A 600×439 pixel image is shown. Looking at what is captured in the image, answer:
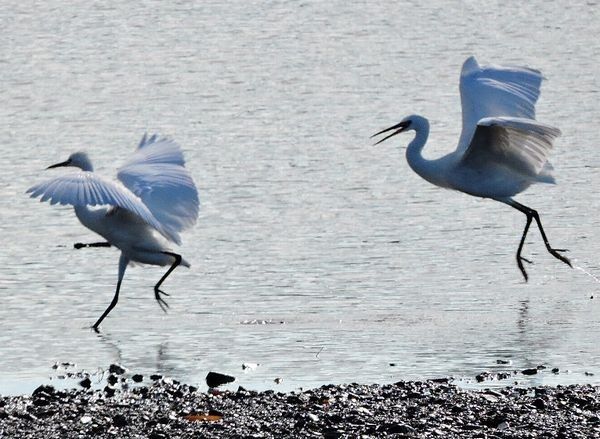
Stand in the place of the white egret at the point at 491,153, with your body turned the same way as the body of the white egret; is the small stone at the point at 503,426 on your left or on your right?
on your left

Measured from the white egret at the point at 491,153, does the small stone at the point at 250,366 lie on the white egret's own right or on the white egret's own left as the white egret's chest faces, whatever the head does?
on the white egret's own left

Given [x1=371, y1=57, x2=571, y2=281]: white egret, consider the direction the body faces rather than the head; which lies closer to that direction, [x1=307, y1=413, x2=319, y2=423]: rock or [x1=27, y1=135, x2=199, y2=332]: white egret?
the white egret

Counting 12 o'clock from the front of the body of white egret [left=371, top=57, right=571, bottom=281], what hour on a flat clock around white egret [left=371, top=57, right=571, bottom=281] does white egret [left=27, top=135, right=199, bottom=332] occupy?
white egret [left=27, top=135, right=199, bottom=332] is roughly at 11 o'clock from white egret [left=371, top=57, right=571, bottom=281].

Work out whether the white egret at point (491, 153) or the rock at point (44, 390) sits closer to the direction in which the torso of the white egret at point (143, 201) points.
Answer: the rock

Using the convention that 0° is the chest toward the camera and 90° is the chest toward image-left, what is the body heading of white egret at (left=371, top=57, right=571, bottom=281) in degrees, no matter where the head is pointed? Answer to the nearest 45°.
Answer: approximately 90°

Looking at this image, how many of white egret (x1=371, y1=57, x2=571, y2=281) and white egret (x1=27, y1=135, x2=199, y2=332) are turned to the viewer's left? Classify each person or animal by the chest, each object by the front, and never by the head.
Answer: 2

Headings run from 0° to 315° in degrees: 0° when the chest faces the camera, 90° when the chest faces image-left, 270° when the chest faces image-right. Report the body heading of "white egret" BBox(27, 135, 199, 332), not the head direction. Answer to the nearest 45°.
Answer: approximately 90°

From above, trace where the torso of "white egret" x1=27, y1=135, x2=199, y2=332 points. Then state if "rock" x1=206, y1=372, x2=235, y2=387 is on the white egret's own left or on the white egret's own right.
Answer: on the white egret's own left

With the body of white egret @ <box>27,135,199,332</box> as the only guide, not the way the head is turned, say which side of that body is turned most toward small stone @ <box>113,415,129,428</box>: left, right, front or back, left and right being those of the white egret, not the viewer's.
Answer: left

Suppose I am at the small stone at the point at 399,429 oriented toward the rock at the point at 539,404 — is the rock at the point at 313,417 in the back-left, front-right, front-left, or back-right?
back-left
